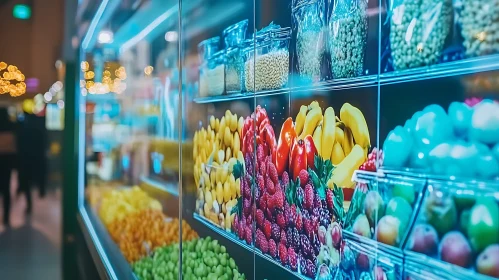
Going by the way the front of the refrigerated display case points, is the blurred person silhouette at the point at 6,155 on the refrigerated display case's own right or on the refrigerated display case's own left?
on the refrigerated display case's own right

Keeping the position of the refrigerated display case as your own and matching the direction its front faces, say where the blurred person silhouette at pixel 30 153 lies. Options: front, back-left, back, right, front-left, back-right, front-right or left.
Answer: right

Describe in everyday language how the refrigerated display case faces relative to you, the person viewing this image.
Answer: facing the viewer and to the left of the viewer
